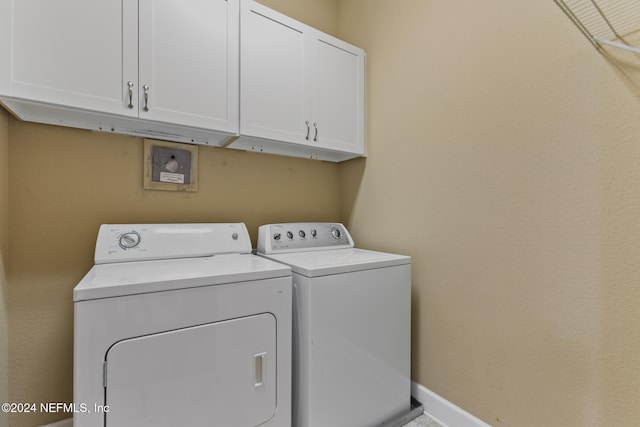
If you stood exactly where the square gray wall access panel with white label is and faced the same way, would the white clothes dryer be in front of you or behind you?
in front

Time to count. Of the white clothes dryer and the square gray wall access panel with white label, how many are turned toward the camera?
2

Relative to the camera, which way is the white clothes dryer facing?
toward the camera

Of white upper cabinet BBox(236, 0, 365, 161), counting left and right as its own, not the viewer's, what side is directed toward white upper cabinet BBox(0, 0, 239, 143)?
right

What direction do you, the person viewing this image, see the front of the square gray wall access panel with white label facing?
facing the viewer

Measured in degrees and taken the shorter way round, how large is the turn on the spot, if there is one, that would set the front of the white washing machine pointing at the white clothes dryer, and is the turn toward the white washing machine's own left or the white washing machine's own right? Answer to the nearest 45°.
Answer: approximately 90° to the white washing machine's own right

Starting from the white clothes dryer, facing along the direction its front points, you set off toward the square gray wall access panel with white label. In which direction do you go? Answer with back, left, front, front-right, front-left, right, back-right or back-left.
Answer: back

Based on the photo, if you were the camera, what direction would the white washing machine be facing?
facing the viewer and to the right of the viewer

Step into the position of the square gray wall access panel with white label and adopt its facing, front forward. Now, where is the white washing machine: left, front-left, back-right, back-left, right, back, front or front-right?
front-left

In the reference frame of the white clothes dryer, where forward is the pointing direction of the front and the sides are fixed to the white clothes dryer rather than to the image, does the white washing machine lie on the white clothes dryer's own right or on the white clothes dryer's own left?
on the white clothes dryer's own left
